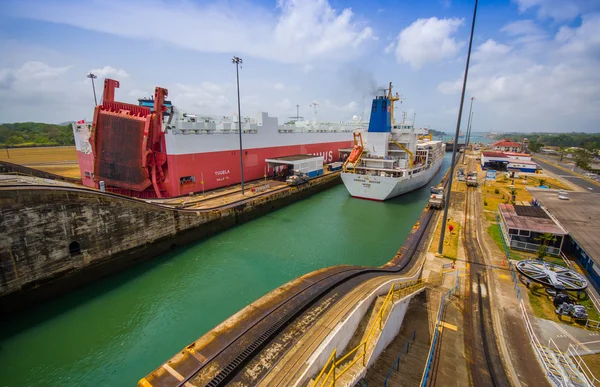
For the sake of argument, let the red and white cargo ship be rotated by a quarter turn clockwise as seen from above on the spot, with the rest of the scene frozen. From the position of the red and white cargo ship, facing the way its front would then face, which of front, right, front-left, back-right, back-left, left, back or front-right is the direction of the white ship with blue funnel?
front-left

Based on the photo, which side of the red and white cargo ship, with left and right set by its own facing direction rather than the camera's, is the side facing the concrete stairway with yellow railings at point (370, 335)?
right

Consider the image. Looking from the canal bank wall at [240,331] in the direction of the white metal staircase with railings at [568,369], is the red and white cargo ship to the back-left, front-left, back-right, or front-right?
back-left

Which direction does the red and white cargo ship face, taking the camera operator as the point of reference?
facing away from the viewer and to the right of the viewer

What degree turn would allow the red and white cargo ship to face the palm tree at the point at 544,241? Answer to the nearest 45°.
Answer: approximately 90° to its right

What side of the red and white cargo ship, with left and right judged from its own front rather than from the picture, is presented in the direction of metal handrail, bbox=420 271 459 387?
right

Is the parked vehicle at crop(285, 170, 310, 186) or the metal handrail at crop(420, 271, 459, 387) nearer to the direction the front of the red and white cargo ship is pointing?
the parked vehicle

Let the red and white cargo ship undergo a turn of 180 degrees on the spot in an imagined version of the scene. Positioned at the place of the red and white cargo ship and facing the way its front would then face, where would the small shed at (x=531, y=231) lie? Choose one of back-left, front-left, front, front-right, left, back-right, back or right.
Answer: left
